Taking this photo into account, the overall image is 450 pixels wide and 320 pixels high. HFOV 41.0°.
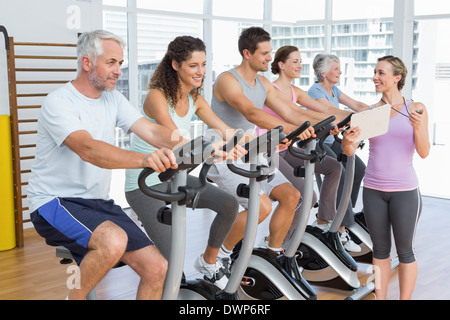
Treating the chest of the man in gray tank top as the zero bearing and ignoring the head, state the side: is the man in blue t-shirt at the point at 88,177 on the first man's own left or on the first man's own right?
on the first man's own right

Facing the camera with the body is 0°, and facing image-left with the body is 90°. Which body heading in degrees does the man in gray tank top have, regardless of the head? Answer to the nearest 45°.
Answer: approximately 315°

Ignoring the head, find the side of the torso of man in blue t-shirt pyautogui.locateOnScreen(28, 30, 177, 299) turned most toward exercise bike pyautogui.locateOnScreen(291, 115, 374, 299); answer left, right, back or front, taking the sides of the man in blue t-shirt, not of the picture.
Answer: left

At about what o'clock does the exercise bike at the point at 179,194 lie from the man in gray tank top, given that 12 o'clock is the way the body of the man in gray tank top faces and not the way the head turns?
The exercise bike is roughly at 2 o'clock from the man in gray tank top.

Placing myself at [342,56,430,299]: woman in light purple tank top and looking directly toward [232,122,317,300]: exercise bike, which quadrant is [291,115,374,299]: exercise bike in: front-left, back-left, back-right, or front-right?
front-right

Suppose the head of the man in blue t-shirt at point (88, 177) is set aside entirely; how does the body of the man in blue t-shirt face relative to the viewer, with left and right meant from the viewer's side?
facing the viewer and to the right of the viewer

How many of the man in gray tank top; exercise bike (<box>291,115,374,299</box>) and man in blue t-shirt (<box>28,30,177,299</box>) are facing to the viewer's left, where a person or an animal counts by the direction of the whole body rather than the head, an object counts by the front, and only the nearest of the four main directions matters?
0

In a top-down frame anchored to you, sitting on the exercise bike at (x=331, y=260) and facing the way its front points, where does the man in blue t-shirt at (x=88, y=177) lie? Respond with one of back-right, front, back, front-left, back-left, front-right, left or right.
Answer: right

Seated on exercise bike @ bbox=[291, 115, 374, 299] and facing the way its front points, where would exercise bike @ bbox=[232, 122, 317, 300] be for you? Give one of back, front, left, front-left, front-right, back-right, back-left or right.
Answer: right

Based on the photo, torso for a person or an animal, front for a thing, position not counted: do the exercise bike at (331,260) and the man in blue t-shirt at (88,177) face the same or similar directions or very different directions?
same or similar directions
